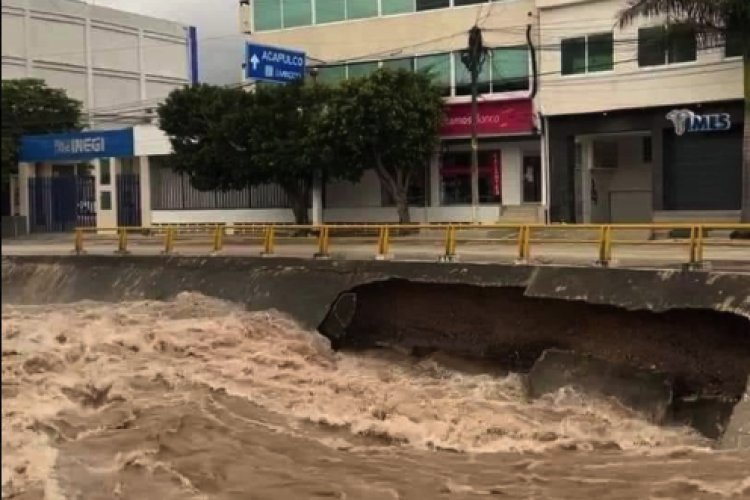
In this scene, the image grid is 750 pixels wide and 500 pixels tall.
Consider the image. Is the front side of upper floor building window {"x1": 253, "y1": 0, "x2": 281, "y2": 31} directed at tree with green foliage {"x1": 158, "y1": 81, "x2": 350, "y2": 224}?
yes

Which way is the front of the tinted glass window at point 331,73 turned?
toward the camera

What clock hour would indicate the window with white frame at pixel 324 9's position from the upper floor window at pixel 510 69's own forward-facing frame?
The window with white frame is roughly at 4 o'clock from the upper floor window.

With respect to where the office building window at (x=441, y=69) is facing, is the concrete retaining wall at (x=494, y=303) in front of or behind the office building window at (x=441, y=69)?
in front

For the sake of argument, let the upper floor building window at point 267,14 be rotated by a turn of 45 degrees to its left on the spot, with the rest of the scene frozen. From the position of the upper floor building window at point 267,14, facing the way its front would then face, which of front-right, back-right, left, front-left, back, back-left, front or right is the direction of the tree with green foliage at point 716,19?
front

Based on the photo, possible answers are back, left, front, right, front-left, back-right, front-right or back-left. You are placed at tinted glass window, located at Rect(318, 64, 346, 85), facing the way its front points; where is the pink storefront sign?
front-left

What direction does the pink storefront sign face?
toward the camera

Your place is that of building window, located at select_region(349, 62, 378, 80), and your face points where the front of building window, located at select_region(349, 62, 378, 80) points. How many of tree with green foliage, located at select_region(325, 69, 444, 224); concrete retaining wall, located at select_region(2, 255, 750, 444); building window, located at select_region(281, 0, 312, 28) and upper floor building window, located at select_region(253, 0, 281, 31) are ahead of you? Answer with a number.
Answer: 2

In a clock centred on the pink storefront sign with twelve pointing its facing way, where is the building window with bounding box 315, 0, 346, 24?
The building window is roughly at 4 o'clock from the pink storefront sign.
